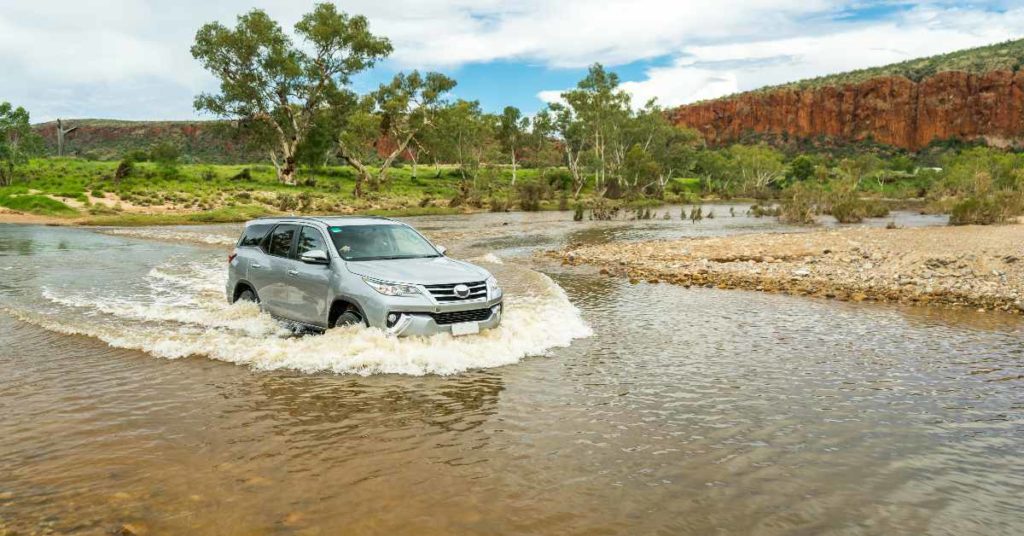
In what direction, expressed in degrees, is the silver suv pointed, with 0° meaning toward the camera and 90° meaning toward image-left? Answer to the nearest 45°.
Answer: approximately 315°

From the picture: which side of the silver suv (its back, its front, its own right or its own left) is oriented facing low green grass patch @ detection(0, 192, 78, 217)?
back
